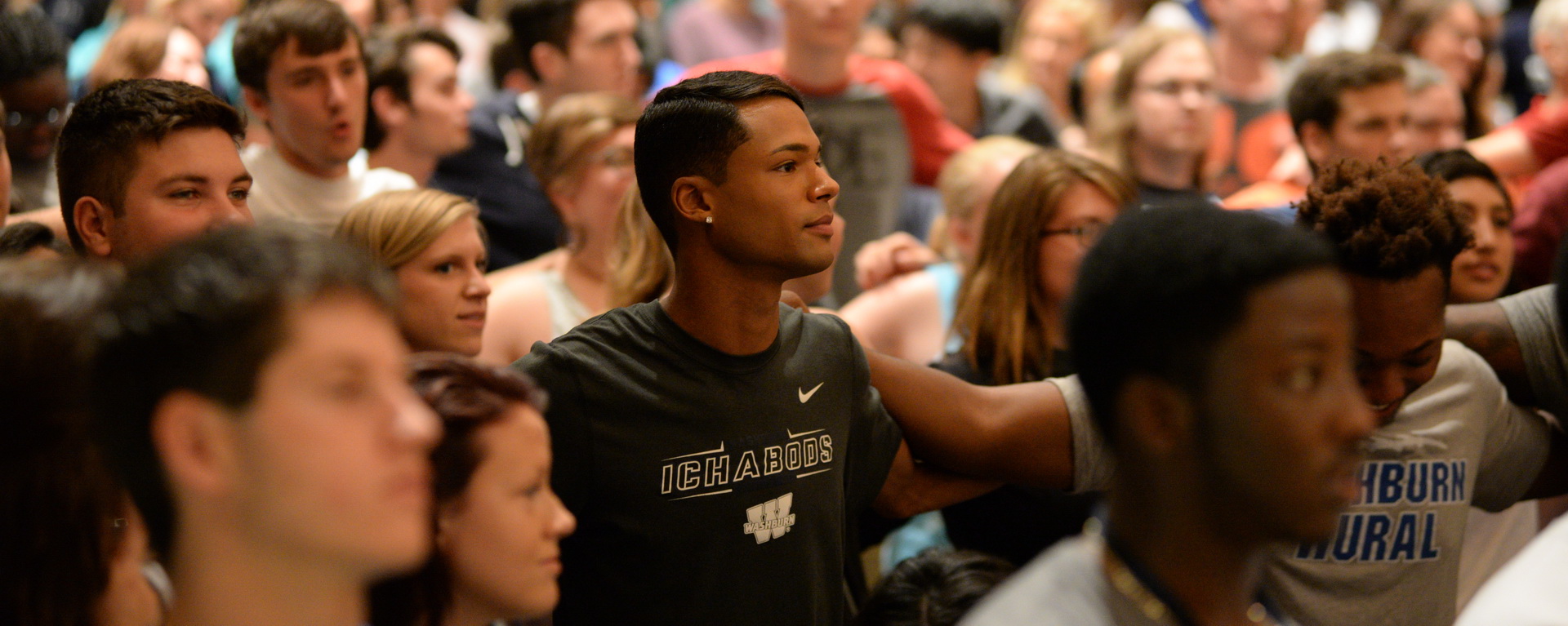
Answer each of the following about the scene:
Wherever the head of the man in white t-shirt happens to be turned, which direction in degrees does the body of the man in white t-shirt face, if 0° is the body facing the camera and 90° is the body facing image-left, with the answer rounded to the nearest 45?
approximately 315°

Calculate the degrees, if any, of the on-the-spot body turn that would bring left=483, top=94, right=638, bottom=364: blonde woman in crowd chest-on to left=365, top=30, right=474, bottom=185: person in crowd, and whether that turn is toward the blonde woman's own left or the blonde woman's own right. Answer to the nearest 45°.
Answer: approximately 180°

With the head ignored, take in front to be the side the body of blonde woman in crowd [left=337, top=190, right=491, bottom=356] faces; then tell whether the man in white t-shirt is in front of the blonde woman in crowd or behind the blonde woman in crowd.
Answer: behind

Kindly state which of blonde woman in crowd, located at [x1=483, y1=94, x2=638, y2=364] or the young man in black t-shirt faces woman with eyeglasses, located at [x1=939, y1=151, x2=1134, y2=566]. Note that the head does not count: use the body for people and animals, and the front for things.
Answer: the blonde woman in crowd

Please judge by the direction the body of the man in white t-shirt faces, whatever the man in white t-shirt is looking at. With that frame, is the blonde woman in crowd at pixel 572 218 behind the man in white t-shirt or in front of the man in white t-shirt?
in front

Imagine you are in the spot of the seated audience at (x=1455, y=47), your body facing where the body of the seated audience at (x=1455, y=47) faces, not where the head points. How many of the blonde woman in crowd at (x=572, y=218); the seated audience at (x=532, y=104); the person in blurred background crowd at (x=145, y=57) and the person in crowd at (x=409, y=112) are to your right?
4

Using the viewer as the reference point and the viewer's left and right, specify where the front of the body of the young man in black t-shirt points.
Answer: facing the viewer and to the right of the viewer

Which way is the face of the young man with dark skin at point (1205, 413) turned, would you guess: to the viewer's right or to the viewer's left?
to the viewer's right

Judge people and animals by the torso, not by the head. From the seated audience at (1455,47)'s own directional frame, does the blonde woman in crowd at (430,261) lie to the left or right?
on their right

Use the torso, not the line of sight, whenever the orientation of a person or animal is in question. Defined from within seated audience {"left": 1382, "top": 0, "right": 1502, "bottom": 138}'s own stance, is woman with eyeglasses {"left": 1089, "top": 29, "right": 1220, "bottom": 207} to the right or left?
on their right
